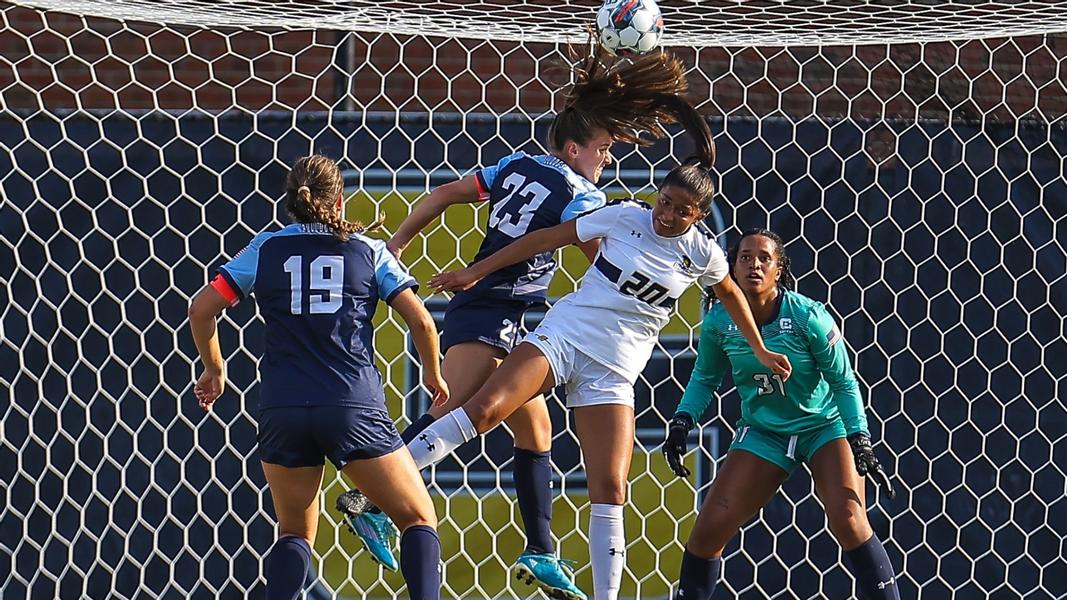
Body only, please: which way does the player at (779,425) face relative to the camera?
toward the camera

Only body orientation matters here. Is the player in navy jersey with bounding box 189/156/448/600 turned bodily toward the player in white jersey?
no

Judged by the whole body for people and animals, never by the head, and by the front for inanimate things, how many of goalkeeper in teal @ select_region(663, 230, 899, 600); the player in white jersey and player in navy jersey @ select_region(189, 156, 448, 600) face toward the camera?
2

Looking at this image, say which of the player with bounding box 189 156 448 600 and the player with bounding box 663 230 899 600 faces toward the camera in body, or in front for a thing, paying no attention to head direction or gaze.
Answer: the player with bounding box 663 230 899 600

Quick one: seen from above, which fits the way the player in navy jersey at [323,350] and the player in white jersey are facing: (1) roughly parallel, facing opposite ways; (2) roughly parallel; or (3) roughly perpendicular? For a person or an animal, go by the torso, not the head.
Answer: roughly parallel, facing opposite ways

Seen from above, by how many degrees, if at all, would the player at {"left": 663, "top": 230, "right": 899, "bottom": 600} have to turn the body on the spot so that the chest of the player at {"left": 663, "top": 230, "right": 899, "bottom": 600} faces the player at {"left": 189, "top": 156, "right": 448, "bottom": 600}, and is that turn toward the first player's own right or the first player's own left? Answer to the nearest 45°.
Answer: approximately 45° to the first player's own right

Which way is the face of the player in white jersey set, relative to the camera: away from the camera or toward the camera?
toward the camera

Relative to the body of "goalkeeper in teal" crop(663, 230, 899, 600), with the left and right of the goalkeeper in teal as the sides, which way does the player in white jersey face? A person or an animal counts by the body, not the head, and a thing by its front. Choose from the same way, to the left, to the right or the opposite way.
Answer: the same way

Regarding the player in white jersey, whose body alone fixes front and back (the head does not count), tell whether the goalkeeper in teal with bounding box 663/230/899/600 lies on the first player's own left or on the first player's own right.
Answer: on the first player's own left

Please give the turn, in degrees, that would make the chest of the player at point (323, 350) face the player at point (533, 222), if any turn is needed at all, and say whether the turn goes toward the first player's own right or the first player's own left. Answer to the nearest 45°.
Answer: approximately 45° to the first player's own right

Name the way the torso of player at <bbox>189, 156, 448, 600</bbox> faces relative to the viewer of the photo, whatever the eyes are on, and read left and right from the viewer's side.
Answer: facing away from the viewer

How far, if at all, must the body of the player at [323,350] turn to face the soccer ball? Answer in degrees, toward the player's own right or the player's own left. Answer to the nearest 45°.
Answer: approximately 45° to the player's own right

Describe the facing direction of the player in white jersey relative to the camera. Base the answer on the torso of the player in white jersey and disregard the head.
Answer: toward the camera
